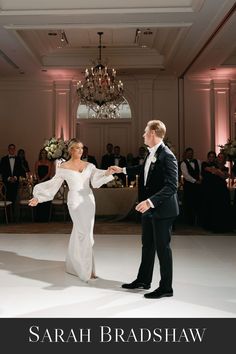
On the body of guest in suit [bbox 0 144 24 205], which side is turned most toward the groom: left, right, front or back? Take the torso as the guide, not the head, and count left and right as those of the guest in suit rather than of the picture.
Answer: front

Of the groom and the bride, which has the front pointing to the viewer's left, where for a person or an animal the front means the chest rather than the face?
the groom

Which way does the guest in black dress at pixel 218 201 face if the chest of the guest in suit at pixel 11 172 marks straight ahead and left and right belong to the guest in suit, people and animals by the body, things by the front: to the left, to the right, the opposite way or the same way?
to the right

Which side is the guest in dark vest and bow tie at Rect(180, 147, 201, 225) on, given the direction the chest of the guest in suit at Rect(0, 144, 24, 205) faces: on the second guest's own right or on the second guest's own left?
on the second guest's own left

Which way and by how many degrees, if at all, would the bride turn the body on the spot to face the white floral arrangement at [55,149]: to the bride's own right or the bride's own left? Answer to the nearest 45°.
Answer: approximately 135° to the bride's own left

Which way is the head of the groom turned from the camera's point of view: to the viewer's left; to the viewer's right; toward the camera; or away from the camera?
to the viewer's left

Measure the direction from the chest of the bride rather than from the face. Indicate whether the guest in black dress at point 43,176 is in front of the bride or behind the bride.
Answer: behind

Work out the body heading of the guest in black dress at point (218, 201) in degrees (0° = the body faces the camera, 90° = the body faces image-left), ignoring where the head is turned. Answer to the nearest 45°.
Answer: approximately 45°

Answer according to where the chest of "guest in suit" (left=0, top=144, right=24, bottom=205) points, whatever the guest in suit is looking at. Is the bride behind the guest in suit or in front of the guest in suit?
in front

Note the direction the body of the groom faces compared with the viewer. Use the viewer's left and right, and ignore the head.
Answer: facing to the left of the viewer

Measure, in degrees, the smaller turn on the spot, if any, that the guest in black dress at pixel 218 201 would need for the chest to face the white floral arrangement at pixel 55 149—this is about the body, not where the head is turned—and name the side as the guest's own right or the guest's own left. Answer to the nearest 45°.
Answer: approximately 45° to the guest's own right

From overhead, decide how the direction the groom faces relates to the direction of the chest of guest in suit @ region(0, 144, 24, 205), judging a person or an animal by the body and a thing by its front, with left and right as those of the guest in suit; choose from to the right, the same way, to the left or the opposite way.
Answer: to the right

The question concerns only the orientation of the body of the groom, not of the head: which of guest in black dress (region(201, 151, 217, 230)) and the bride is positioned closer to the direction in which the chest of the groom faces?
the bride
